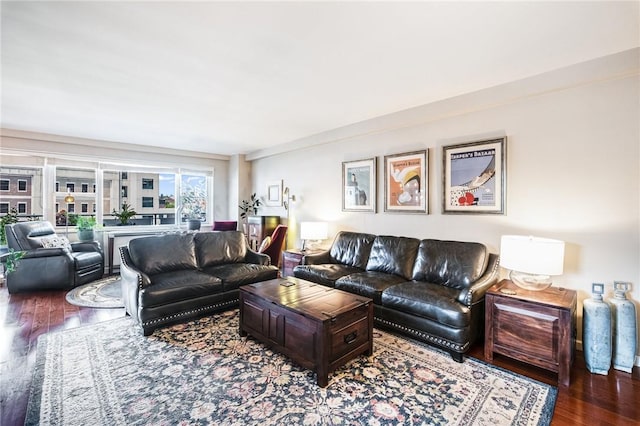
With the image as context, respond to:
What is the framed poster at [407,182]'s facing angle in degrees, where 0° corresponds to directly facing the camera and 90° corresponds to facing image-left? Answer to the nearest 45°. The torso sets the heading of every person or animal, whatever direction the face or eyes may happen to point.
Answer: approximately 45°

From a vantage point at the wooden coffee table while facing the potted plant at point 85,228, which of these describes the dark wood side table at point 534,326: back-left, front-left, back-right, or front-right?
back-right

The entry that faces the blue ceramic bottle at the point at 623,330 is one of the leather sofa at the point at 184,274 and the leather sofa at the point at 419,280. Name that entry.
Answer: the leather sofa at the point at 184,274

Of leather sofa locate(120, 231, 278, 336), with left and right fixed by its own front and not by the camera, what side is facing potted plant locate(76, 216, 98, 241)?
back

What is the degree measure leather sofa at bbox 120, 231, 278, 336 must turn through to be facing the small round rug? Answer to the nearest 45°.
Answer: approximately 180°

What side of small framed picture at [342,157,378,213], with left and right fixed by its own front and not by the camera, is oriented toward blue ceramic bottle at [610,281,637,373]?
left

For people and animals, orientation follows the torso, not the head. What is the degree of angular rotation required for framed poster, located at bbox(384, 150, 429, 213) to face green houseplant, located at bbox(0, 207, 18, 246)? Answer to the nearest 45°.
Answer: approximately 45° to its right

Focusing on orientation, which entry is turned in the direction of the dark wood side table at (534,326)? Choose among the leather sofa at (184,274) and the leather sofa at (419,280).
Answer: the leather sofa at (184,274)
